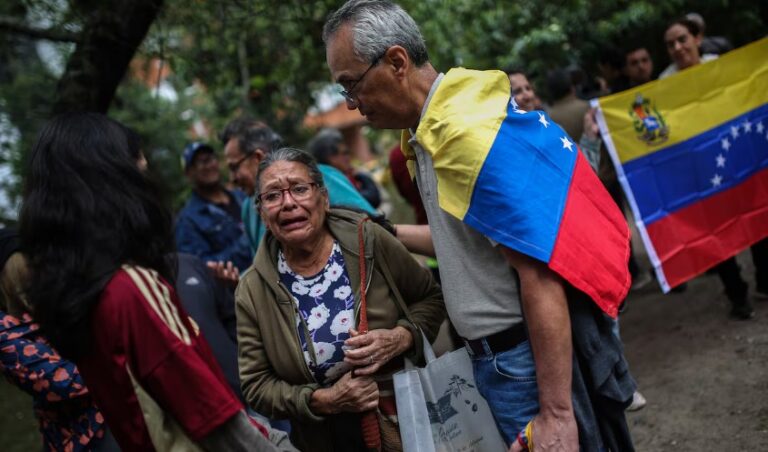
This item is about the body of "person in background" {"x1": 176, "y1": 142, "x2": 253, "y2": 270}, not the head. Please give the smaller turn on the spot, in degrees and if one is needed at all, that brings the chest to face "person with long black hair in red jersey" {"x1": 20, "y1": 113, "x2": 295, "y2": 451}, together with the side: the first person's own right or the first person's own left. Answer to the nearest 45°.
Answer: approximately 45° to the first person's own right

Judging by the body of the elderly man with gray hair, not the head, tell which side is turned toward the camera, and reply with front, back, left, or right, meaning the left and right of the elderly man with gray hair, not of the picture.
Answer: left

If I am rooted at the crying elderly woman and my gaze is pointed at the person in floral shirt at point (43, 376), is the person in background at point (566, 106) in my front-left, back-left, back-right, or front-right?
back-right

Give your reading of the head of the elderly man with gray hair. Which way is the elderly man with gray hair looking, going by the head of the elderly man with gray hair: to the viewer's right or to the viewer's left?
to the viewer's left

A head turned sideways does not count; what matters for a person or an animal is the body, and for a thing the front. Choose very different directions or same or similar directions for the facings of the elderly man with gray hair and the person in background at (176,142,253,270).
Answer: very different directions

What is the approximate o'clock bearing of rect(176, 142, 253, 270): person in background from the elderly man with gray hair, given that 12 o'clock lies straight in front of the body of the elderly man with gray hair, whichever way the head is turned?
The person in background is roughly at 2 o'clock from the elderly man with gray hair.

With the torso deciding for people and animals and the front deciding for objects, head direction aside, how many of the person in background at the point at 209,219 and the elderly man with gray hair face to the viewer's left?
1

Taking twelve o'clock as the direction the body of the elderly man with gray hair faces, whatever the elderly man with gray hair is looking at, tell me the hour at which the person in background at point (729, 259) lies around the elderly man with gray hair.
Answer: The person in background is roughly at 4 o'clock from the elderly man with gray hair.

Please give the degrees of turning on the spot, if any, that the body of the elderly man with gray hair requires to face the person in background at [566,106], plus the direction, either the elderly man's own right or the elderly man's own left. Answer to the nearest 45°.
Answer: approximately 90° to the elderly man's own right
